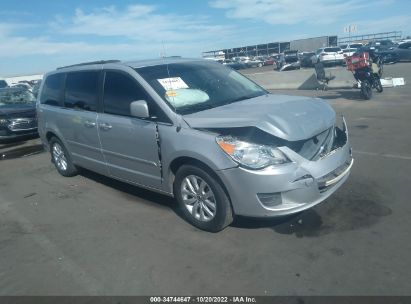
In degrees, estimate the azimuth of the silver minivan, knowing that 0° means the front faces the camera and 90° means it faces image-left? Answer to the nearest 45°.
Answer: approximately 315°

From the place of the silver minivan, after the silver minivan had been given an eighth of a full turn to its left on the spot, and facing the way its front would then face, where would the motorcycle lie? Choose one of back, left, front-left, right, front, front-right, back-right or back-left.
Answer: front-left

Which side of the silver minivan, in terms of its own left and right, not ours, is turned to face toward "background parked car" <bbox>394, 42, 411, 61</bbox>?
left
